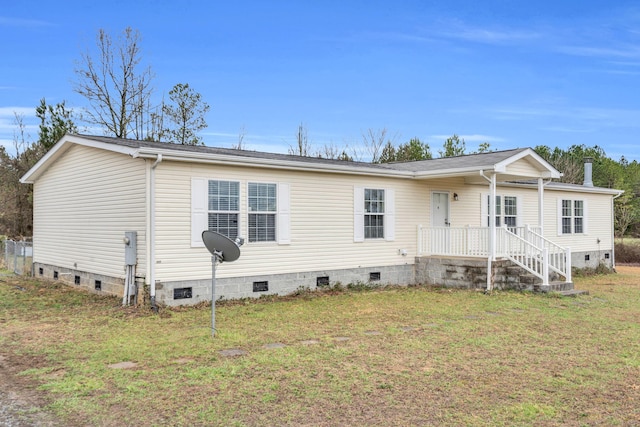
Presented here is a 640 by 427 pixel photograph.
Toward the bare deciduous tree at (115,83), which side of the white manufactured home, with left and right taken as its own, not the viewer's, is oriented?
back

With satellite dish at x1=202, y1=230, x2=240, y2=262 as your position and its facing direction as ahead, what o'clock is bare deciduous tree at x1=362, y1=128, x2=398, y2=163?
The bare deciduous tree is roughly at 11 o'clock from the satellite dish.

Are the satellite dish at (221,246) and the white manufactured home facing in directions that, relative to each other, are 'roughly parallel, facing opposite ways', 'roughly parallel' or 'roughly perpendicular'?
roughly perpendicular

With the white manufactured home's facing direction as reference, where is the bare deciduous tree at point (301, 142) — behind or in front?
behind

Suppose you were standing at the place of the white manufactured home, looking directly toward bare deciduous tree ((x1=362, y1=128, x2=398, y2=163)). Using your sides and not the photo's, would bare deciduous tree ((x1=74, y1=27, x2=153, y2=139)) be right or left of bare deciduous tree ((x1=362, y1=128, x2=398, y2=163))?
left

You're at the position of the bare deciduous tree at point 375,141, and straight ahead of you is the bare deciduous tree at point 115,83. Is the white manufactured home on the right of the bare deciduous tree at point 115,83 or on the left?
left

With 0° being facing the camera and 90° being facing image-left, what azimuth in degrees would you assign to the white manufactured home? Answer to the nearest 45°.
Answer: approximately 315°

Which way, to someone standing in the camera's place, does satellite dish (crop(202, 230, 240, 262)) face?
facing away from the viewer and to the right of the viewer

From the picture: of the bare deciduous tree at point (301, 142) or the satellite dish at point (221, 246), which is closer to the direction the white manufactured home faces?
the satellite dish
